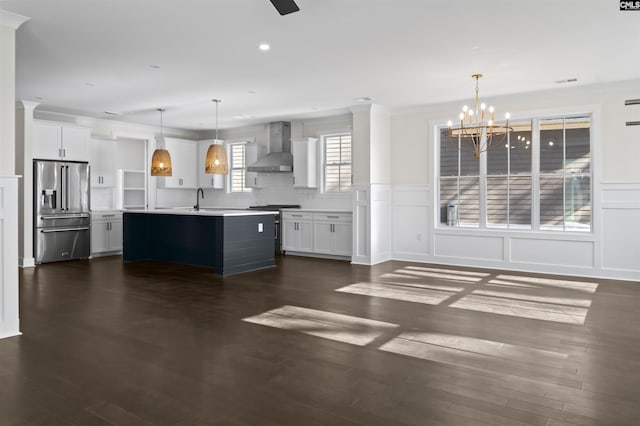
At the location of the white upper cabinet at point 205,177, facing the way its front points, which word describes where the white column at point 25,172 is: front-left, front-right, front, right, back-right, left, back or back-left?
front

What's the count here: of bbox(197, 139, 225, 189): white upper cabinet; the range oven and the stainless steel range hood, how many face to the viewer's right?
0

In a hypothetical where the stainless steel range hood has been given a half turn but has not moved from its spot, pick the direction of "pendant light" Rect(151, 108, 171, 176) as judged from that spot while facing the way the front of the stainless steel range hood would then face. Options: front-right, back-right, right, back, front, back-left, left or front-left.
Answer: back

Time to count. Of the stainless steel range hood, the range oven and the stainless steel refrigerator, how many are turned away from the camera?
0

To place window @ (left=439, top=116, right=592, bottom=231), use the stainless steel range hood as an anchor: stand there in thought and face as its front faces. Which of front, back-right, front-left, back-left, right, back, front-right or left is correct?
left

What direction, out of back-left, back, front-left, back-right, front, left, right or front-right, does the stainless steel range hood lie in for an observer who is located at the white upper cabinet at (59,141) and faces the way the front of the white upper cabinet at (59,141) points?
front-left

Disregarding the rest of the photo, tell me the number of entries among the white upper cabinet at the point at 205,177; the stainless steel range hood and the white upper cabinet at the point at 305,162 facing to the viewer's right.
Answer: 0

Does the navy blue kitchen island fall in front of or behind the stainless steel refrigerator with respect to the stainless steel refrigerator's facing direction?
in front

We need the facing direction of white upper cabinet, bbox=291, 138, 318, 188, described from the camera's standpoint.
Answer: facing the viewer and to the left of the viewer

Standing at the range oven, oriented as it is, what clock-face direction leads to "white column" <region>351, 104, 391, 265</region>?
The white column is roughly at 9 o'clock from the range oven.

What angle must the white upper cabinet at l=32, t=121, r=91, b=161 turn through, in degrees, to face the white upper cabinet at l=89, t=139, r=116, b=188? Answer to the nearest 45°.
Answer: approximately 90° to its left

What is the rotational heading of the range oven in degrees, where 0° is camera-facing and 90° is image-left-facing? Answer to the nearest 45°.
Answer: approximately 45°

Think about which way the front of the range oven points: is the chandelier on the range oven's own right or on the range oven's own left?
on the range oven's own left
